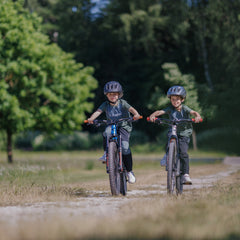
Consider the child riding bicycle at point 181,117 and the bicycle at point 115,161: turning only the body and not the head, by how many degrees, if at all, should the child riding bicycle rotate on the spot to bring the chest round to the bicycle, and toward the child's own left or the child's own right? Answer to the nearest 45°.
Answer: approximately 90° to the child's own right

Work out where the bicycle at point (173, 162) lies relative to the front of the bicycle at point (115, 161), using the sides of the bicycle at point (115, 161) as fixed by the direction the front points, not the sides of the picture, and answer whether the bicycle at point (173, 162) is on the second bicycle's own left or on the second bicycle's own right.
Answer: on the second bicycle's own left

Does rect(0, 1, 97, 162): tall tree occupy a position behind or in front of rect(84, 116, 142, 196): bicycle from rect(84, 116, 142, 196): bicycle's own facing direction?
behind

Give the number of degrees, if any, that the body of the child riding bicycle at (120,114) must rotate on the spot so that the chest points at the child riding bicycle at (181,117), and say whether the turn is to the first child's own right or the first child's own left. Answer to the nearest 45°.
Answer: approximately 90° to the first child's own left

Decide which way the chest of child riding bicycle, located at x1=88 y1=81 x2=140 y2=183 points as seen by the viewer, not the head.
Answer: toward the camera

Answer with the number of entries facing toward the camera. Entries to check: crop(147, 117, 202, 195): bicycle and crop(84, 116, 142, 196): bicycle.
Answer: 2

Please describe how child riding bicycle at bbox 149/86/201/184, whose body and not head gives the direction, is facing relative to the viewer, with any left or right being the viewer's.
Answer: facing the viewer
